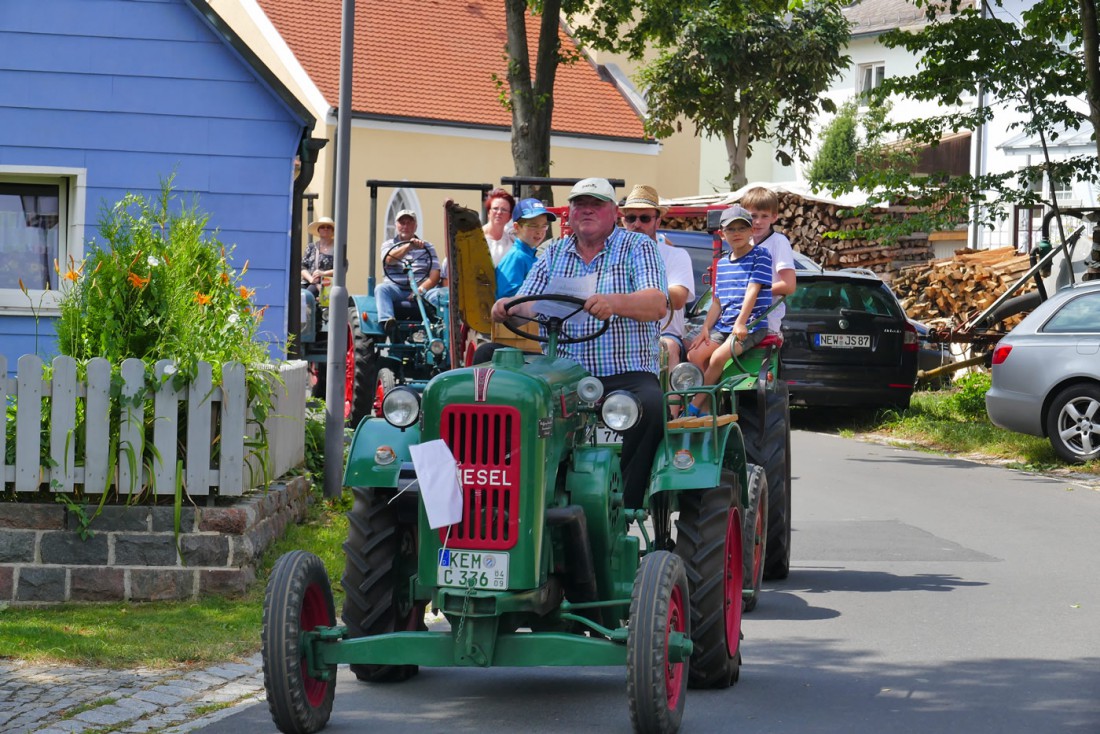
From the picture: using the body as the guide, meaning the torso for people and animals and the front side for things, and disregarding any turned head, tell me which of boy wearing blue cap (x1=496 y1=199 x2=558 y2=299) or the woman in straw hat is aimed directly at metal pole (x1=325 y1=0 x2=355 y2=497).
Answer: the woman in straw hat

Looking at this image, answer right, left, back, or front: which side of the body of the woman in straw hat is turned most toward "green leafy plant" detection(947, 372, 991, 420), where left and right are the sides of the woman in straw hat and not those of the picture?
left

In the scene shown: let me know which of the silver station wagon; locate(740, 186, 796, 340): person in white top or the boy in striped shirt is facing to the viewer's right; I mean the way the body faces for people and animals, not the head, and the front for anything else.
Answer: the silver station wagon

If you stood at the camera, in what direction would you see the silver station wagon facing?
facing to the right of the viewer

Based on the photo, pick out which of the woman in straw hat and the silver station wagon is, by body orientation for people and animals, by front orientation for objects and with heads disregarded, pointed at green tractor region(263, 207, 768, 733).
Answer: the woman in straw hat

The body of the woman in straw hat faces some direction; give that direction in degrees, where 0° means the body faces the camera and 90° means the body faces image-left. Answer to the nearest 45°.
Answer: approximately 0°

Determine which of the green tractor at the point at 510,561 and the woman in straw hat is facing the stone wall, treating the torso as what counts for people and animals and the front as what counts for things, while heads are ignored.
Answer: the woman in straw hat

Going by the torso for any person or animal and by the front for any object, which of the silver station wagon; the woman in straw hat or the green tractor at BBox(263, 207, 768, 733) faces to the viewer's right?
the silver station wagon

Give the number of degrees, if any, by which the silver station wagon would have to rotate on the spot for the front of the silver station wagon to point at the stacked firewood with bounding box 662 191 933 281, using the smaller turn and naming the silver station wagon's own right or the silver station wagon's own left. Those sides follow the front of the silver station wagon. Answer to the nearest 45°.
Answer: approximately 90° to the silver station wagon's own left

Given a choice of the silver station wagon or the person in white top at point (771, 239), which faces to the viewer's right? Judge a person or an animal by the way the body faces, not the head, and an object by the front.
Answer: the silver station wagon
